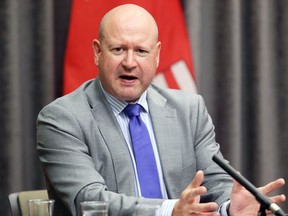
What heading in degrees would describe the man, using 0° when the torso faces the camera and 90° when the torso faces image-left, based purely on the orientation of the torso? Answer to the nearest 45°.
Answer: approximately 315°

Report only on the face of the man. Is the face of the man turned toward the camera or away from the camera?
toward the camera

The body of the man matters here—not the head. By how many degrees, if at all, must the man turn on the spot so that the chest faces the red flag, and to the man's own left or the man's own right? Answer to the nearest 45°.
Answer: approximately 135° to the man's own left
